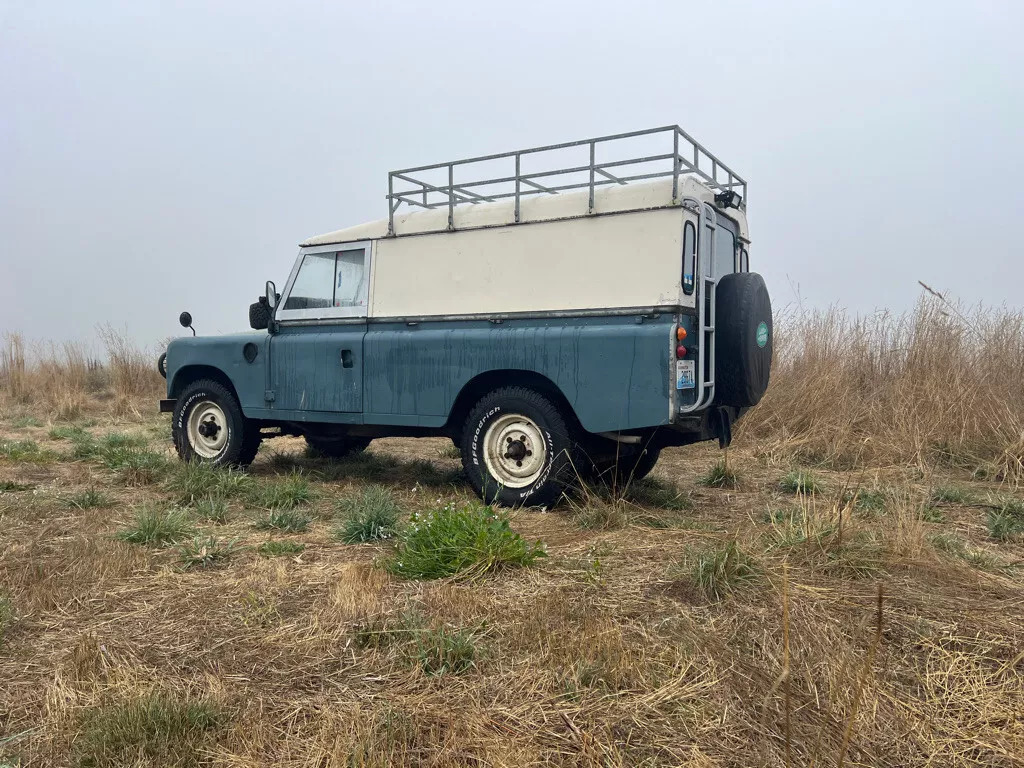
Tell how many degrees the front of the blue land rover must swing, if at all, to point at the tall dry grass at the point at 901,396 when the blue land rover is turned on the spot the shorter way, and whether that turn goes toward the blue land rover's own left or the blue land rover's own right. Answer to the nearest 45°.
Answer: approximately 90° to the blue land rover's own right

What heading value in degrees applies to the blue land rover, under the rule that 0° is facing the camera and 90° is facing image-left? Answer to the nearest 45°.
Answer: approximately 135°
